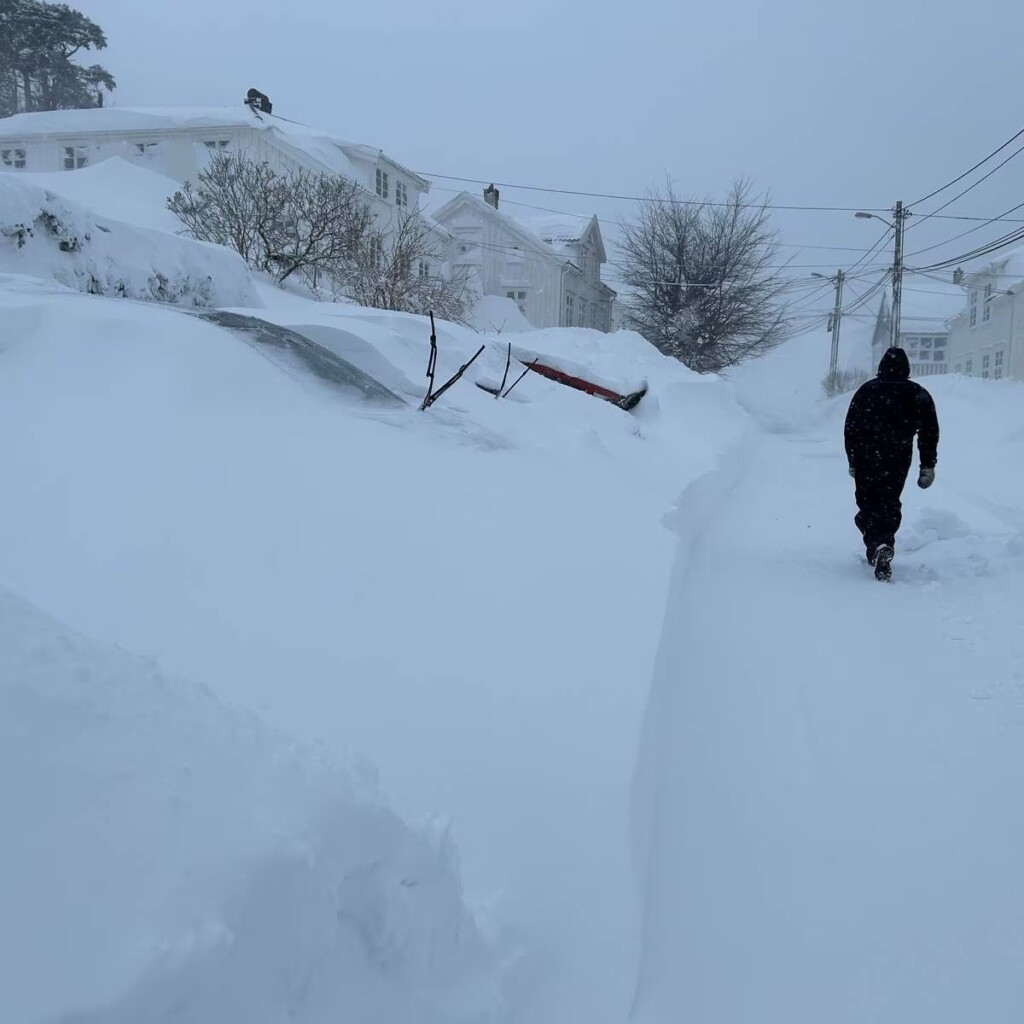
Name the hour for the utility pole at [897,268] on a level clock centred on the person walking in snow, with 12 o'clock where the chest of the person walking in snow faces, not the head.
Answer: The utility pole is roughly at 12 o'clock from the person walking in snow.

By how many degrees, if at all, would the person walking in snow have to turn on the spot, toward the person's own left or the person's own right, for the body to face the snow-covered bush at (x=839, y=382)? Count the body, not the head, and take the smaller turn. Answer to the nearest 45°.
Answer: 0° — they already face it

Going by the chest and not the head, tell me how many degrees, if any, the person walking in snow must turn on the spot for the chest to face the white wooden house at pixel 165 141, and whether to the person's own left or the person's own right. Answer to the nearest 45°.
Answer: approximately 45° to the person's own left

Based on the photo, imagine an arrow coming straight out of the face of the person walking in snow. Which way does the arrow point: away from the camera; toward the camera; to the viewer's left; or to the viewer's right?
away from the camera

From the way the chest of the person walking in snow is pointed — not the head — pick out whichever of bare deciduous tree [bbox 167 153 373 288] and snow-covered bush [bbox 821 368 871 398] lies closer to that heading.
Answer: the snow-covered bush

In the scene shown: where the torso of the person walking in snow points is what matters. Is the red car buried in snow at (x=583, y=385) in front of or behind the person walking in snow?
in front

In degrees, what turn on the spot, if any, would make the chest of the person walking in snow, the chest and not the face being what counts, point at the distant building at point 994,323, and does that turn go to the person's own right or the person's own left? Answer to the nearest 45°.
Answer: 0° — they already face it

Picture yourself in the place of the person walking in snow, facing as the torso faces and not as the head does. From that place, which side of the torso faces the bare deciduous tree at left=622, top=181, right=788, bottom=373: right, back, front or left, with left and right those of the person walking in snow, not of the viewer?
front

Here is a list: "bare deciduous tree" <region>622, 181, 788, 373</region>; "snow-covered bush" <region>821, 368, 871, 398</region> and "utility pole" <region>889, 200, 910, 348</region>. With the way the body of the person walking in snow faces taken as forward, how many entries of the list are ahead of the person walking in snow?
3

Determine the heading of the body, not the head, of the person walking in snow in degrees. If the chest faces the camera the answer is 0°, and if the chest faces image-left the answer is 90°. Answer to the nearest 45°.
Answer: approximately 180°
